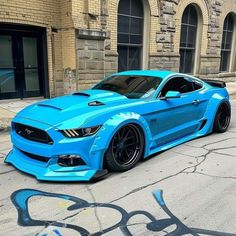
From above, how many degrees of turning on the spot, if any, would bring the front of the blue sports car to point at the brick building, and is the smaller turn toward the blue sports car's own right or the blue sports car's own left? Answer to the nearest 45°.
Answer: approximately 135° to the blue sports car's own right

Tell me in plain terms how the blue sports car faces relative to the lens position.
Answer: facing the viewer and to the left of the viewer
